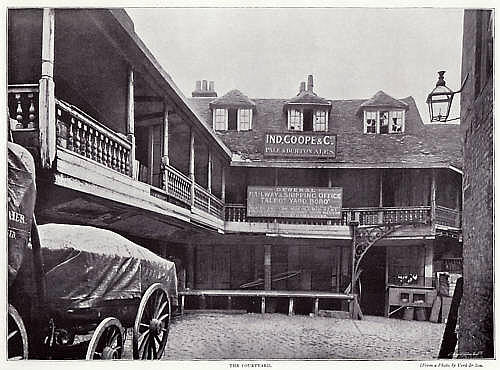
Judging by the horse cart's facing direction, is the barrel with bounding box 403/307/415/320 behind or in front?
behind

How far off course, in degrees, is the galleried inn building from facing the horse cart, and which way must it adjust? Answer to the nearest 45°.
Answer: approximately 45° to its right

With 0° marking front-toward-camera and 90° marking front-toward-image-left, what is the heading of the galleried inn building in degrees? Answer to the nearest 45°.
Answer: approximately 0°

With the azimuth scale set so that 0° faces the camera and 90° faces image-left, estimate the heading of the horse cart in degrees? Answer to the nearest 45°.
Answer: approximately 45°
